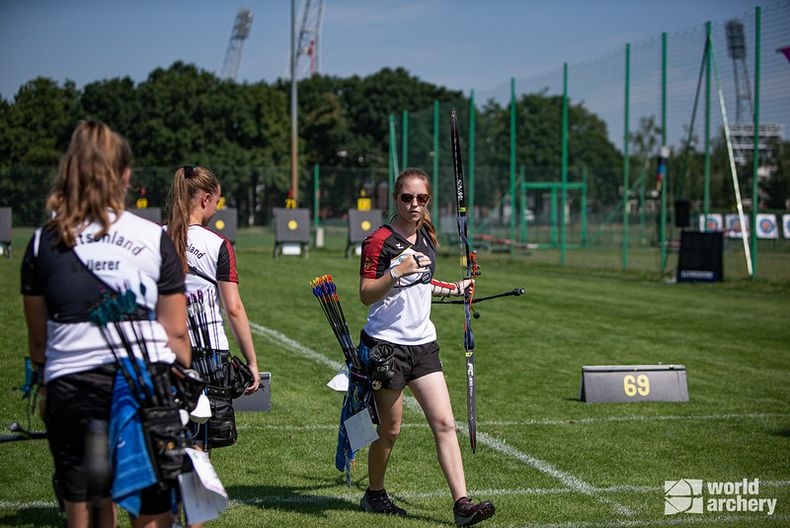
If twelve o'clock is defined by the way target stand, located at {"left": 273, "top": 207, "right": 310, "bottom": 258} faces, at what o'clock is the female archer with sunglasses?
The female archer with sunglasses is roughly at 12 o'clock from the target stand.

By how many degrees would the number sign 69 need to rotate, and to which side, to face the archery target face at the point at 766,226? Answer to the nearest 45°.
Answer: approximately 180°

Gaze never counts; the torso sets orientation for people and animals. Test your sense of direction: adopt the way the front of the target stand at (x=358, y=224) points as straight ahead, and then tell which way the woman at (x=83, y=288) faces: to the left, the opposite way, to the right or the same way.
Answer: the opposite way

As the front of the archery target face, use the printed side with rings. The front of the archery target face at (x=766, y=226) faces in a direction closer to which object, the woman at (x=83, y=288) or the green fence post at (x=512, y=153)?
the woman

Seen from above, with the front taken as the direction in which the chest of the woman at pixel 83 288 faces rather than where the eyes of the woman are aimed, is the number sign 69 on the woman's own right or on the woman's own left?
on the woman's own right

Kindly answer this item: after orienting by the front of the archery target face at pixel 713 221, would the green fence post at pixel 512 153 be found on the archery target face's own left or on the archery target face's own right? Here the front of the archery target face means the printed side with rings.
on the archery target face's own right

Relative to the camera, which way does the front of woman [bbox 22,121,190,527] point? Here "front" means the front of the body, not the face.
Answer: away from the camera

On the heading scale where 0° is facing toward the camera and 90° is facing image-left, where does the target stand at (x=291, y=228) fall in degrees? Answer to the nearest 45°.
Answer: approximately 0°

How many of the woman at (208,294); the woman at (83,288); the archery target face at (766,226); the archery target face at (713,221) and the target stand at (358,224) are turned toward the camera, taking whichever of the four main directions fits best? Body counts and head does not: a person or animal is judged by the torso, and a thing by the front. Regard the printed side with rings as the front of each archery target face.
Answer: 3

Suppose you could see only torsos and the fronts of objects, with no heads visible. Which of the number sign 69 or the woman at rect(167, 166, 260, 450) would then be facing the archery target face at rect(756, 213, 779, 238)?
the woman
